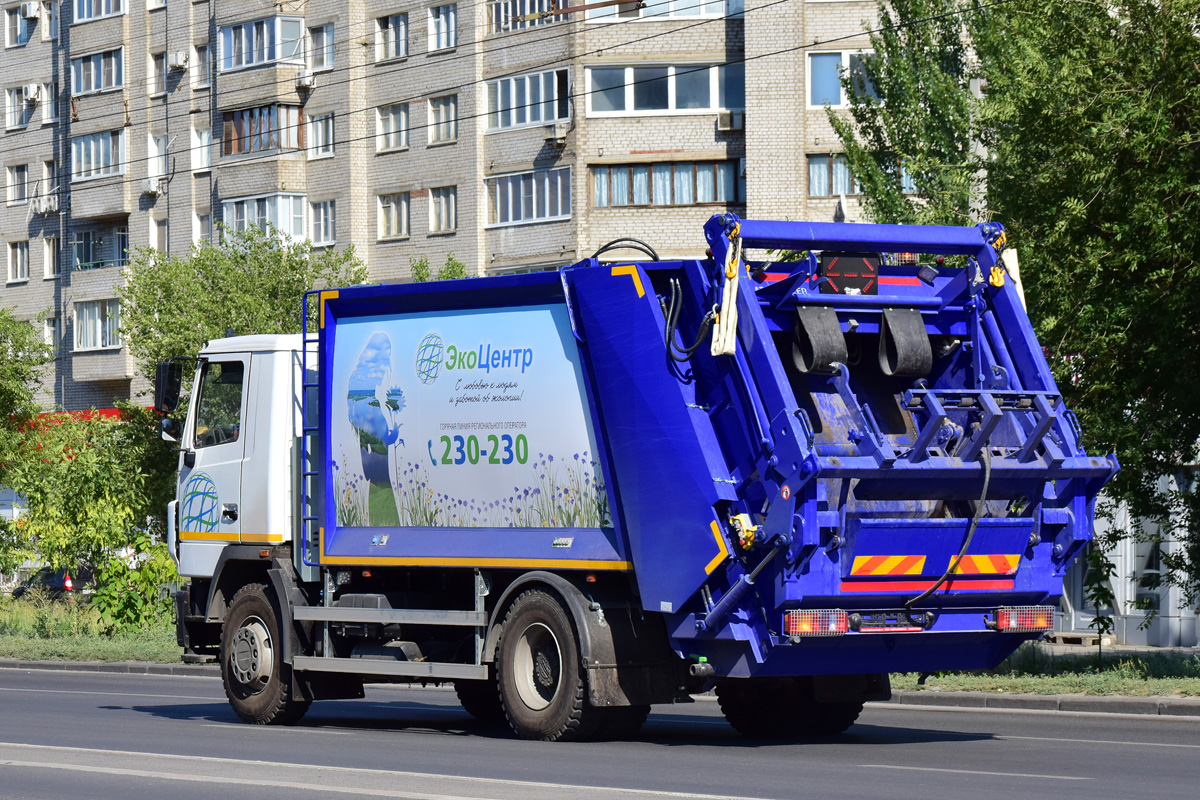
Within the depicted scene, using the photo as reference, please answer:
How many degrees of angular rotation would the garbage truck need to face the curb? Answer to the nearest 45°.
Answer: approximately 90° to its right

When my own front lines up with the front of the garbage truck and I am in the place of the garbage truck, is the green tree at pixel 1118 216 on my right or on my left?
on my right

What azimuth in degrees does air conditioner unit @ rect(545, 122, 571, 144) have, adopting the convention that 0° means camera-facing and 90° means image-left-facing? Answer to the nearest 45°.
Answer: approximately 45°

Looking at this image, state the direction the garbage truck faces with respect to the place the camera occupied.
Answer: facing away from the viewer and to the left of the viewer

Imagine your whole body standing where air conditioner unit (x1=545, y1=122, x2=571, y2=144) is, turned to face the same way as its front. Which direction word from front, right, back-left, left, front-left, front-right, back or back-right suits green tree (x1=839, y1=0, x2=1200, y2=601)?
front-left

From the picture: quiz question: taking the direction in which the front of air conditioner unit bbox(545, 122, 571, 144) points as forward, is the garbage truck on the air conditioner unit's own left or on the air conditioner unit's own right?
on the air conditioner unit's own left

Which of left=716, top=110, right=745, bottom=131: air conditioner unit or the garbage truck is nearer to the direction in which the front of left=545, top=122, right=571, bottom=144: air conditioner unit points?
the garbage truck

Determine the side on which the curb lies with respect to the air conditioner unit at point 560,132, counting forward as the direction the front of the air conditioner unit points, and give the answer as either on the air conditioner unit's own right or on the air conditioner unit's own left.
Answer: on the air conditioner unit's own left
